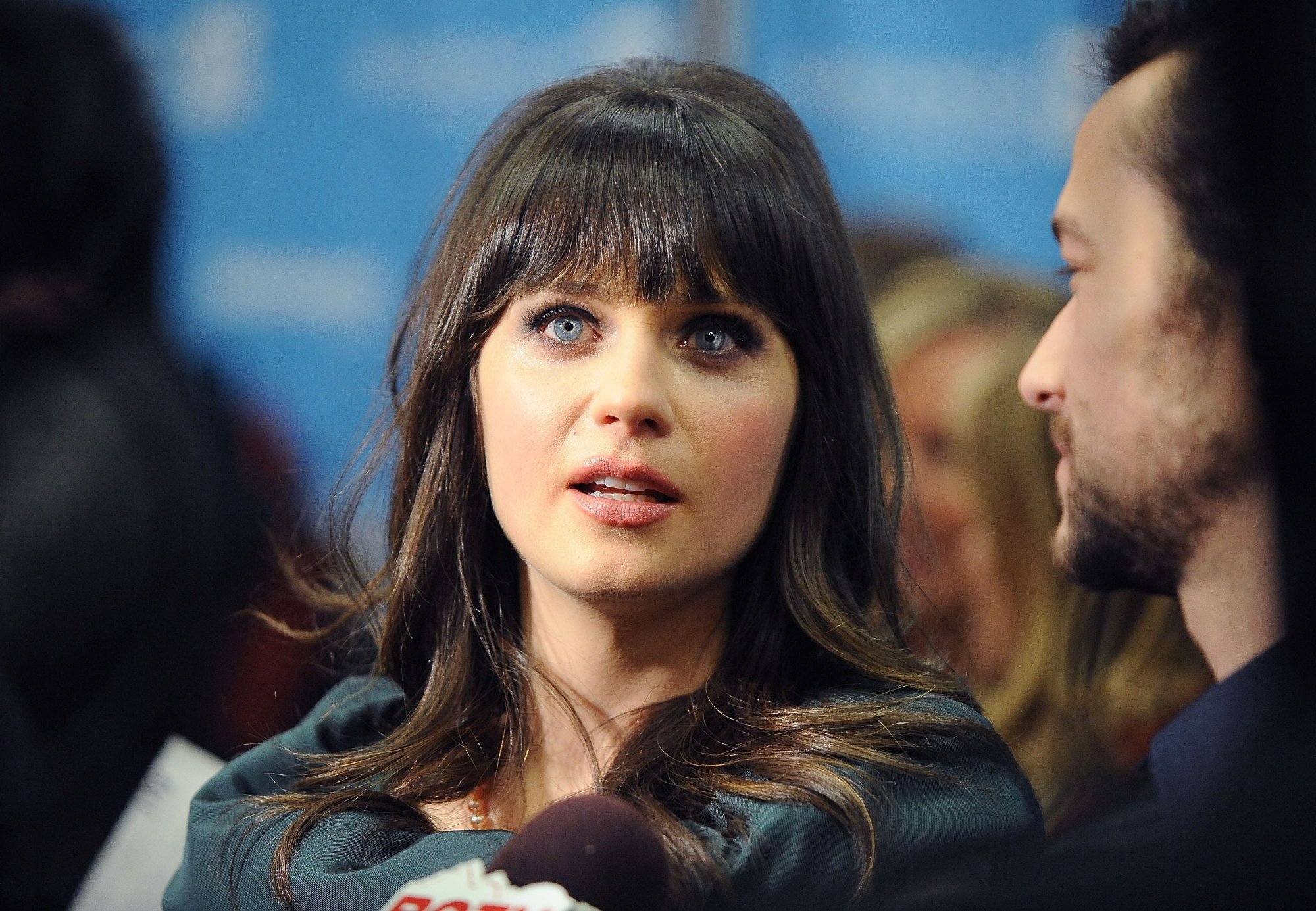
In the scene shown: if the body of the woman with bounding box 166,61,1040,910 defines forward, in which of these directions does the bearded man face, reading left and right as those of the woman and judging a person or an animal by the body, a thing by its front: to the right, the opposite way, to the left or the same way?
to the right

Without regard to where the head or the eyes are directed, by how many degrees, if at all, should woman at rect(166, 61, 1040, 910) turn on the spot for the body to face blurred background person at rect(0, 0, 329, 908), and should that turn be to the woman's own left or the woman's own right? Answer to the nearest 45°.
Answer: approximately 135° to the woman's own right

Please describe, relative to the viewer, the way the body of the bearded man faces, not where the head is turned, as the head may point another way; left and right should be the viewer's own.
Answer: facing to the left of the viewer

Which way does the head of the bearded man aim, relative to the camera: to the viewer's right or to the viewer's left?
to the viewer's left

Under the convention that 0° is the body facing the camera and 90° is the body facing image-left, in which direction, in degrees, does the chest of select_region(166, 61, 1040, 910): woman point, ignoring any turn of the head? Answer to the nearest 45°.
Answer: approximately 0°
